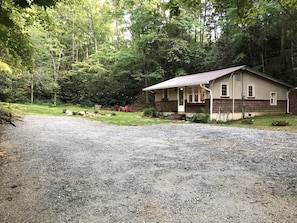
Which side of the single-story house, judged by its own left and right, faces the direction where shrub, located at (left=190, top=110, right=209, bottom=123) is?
front

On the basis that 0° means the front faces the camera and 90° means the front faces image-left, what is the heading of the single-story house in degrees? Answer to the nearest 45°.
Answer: approximately 45°
